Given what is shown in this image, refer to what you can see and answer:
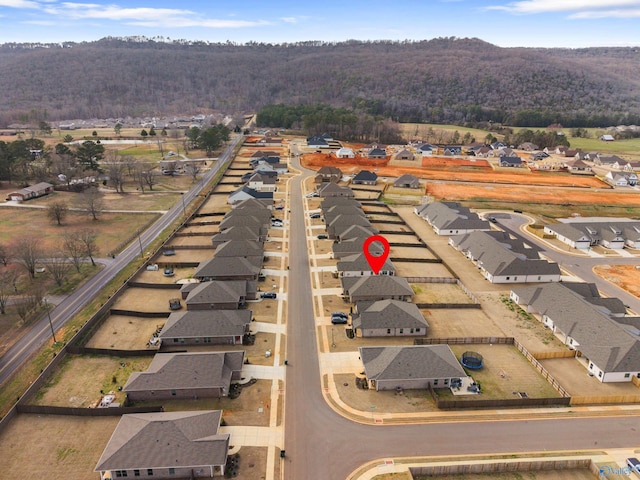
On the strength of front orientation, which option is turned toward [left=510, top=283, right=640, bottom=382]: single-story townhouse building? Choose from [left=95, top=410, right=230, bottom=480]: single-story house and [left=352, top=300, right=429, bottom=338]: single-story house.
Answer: [left=95, top=410, right=230, bottom=480]: single-story house

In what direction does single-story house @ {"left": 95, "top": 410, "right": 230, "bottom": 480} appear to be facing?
to the viewer's right

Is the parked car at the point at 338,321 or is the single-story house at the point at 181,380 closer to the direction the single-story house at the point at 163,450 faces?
the parked car

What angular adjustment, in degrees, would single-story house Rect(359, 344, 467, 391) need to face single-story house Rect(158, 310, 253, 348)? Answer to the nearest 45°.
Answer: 0° — it already faces it

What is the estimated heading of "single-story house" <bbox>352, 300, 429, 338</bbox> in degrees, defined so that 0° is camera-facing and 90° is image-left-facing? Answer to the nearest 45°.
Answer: approximately 90°

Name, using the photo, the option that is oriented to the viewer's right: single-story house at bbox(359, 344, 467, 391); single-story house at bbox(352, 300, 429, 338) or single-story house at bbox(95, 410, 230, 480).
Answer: single-story house at bbox(95, 410, 230, 480)

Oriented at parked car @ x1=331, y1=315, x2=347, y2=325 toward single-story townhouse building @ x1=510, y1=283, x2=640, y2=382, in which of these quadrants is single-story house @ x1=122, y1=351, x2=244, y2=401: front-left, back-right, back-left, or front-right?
back-right

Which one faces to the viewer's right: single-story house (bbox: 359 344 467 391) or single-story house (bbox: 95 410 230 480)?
single-story house (bbox: 95 410 230 480)

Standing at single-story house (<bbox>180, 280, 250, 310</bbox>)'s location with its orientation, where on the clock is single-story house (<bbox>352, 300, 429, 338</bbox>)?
single-story house (<bbox>352, 300, 429, 338</bbox>) is roughly at 1 o'clock from single-story house (<bbox>180, 280, 250, 310</bbox>).

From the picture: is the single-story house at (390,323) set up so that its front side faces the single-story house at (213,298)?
yes

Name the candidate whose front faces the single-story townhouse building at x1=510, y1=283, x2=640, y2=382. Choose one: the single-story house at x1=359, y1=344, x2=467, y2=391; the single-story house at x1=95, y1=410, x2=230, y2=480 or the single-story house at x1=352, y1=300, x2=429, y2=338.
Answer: the single-story house at x1=95, y1=410, x2=230, y2=480

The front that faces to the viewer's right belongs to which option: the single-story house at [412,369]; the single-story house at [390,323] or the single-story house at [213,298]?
the single-story house at [213,298]

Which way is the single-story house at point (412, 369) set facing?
to the viewer's left

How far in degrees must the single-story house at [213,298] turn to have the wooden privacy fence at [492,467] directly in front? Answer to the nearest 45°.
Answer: approximately 45° to its right

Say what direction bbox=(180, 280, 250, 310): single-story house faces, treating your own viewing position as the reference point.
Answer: facing to the right of the viewer
